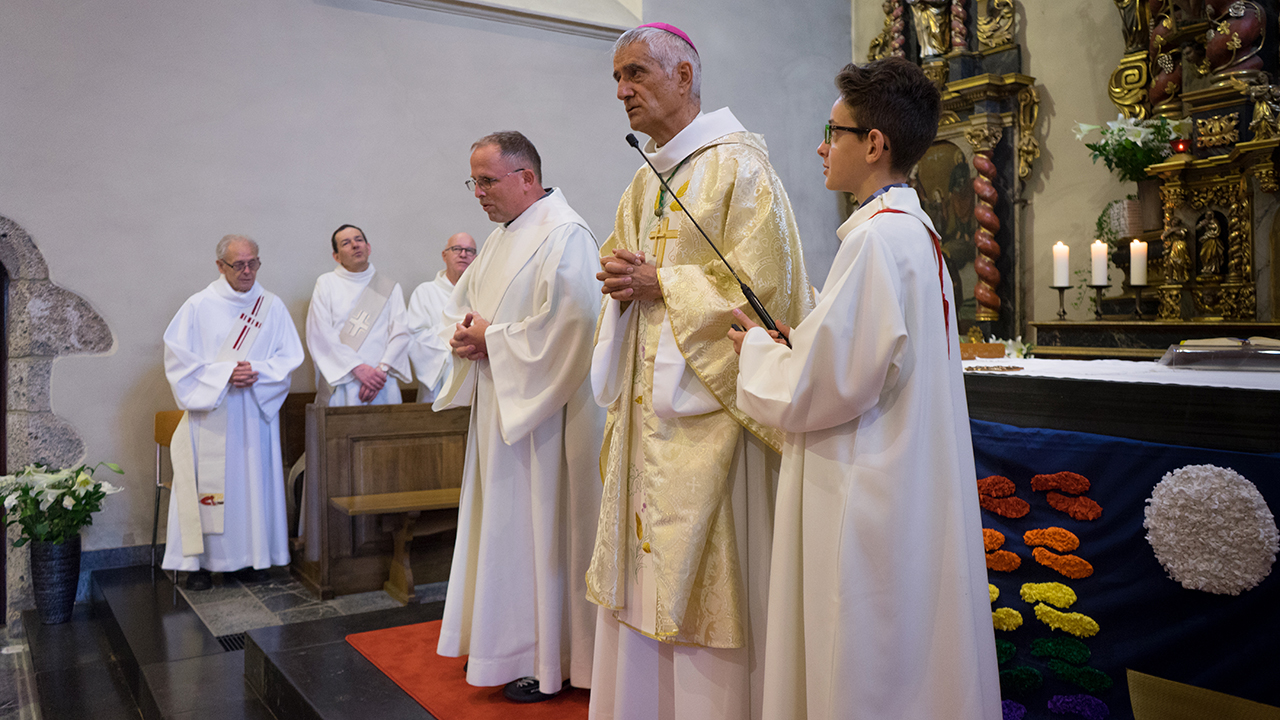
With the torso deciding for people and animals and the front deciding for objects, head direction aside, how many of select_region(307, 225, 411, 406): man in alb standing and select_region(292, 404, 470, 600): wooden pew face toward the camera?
2

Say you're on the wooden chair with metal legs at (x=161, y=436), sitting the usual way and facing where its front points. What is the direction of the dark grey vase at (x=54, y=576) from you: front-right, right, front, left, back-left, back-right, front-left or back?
right

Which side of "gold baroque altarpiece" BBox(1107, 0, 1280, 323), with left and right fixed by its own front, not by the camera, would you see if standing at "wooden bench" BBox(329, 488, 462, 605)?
front

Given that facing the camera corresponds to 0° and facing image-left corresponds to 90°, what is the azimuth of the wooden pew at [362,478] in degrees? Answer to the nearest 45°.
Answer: approximately 0°

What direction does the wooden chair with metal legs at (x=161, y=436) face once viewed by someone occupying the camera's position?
facing the viewer and to the right of the viewer

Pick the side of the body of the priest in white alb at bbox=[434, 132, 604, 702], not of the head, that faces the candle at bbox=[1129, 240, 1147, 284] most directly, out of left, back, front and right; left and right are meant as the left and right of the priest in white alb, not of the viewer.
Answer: back

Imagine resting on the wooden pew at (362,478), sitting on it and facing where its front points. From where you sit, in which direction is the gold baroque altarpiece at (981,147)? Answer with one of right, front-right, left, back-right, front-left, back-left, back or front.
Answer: left

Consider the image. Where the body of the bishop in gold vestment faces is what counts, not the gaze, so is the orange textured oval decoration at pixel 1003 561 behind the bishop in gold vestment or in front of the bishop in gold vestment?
behind

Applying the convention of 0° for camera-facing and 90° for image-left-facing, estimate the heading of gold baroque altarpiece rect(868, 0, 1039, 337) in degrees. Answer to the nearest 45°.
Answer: approximately 45°

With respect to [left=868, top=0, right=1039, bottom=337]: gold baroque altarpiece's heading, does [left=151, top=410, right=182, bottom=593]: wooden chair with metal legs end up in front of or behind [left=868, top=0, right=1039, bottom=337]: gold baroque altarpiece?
in front

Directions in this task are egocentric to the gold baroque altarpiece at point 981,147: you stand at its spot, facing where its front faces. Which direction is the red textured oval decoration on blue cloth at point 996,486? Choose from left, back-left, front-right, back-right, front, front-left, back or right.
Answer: front-left

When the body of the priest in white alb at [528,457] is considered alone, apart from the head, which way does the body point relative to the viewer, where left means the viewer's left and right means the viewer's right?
facing the viewer and to the left of the viewer

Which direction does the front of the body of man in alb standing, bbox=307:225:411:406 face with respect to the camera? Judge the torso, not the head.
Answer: toward the camera

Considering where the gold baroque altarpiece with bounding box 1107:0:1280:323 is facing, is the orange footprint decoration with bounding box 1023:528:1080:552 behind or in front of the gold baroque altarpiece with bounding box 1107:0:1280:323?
in front
